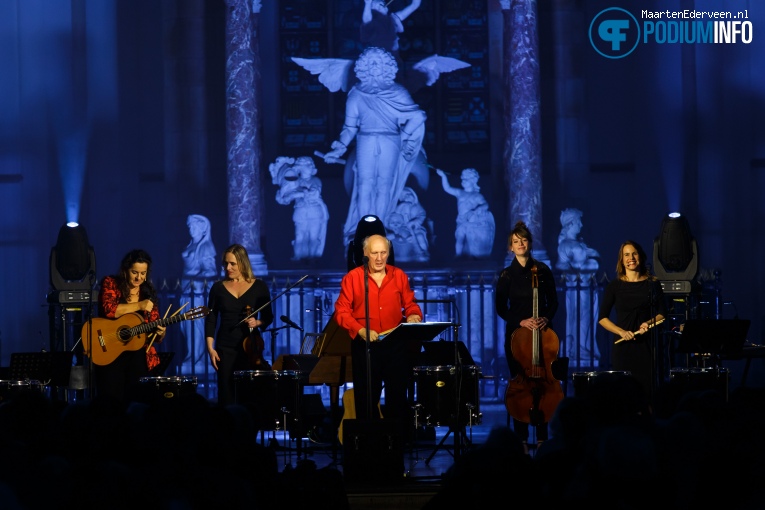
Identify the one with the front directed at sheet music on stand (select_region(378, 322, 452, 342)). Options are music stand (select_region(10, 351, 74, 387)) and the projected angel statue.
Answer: the projected angel statue

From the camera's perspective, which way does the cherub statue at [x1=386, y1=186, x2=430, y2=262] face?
toward the camera

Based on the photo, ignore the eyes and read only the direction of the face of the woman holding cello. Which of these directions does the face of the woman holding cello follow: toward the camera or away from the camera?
toward the camera

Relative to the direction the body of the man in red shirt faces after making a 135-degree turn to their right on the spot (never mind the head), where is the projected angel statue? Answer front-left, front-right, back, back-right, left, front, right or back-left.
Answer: front-right

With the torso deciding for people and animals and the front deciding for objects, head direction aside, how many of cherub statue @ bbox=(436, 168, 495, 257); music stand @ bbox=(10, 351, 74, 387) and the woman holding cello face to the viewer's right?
0

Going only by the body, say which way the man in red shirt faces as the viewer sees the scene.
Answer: toward the camera

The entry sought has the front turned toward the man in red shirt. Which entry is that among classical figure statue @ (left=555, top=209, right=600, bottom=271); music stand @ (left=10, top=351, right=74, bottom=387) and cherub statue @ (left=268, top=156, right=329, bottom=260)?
cherub statue @ (left=268, top=156, right=329, bottom=260)

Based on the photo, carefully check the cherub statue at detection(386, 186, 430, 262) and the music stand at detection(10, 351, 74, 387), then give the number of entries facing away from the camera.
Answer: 1

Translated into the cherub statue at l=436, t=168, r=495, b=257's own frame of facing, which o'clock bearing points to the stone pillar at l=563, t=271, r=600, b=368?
The stone pillar is roughly at 10 o'clock from the cherub statue.

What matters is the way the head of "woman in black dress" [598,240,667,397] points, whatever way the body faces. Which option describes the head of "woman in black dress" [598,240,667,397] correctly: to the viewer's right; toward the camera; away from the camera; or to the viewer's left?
toward the camera

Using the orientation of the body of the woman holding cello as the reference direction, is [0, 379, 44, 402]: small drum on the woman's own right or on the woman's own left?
on the woman's own right

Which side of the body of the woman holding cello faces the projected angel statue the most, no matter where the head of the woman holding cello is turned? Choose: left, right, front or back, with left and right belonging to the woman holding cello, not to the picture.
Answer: back

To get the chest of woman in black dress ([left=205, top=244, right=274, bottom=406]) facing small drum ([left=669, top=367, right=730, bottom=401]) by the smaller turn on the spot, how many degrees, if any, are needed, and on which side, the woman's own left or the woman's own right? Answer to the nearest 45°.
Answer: approximately 90° to the woman's own left

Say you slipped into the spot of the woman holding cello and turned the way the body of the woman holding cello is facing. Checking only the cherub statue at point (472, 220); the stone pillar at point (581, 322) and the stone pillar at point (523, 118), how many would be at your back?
3
